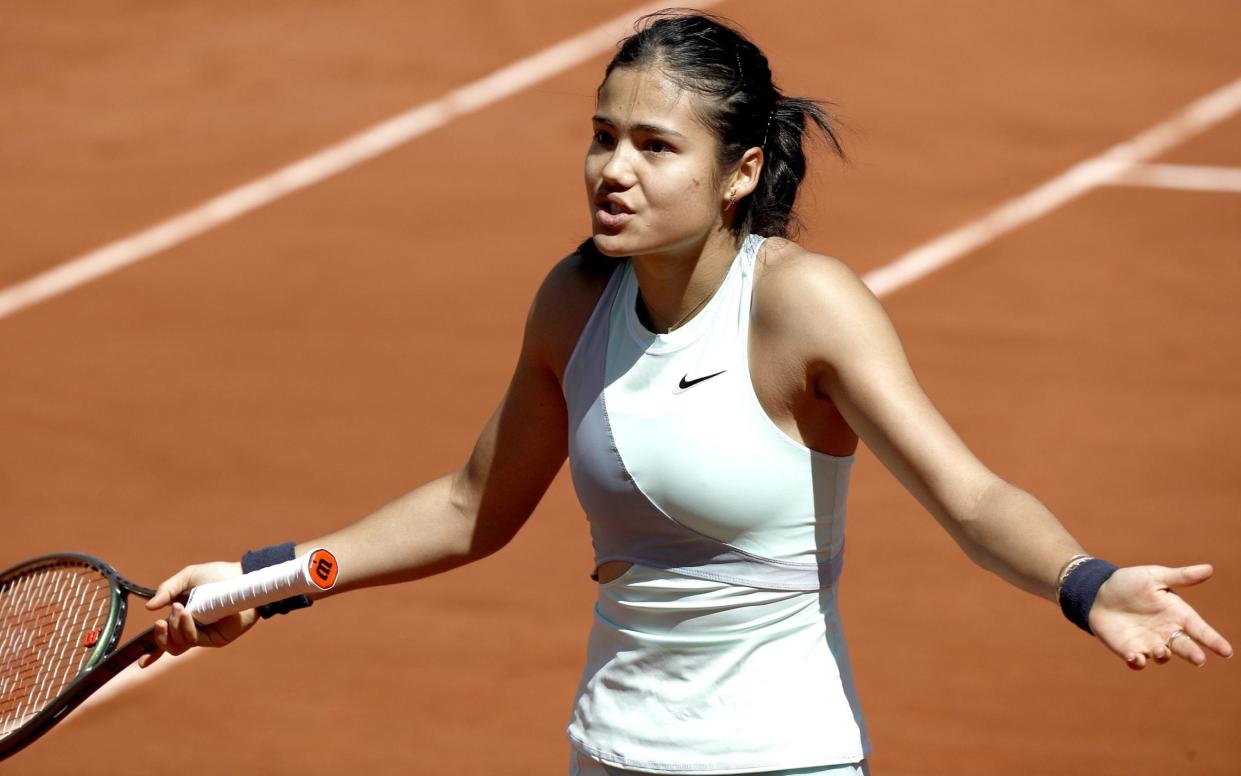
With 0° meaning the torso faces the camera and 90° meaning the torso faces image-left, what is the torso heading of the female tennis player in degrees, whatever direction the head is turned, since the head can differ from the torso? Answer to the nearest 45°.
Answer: approximately 45°
